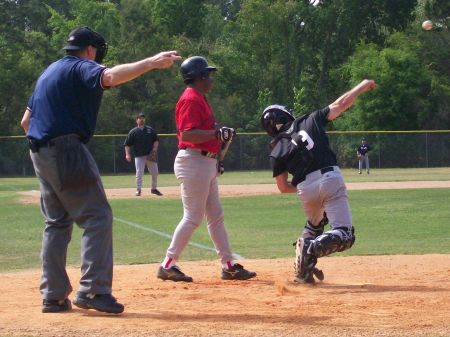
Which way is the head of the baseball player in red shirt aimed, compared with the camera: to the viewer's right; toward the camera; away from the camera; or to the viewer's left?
to the viewer's right

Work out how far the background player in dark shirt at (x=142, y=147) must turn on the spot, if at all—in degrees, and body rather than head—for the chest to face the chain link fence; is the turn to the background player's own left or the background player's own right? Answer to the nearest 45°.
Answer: approximately 135° to the background player's own left

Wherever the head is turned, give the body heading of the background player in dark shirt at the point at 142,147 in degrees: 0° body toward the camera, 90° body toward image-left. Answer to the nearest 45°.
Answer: approximately 0°

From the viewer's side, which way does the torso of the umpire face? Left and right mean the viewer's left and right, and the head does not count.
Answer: facing away from the viewer and to the right of the viewer

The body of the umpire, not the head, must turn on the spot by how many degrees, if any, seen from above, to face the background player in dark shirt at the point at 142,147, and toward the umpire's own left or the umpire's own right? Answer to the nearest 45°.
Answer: approximately 45° to the umpire's own left
